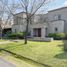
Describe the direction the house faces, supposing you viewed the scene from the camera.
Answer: facing the viewer and to the left of the viewer
